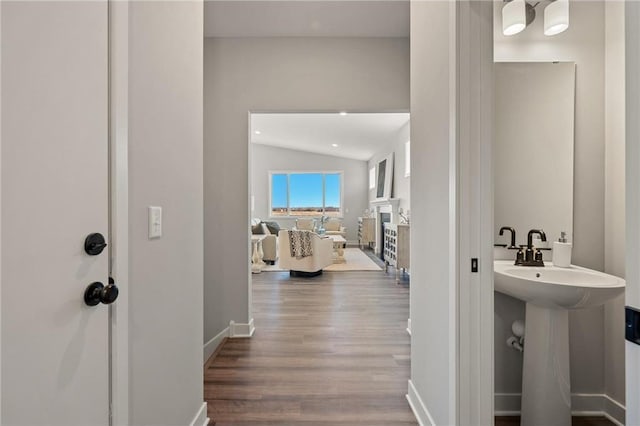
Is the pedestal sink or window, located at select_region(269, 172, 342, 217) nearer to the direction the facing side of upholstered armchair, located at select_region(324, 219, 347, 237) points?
the pedestal sink

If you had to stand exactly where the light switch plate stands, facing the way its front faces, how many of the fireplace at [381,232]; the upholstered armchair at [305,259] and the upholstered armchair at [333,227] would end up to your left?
3

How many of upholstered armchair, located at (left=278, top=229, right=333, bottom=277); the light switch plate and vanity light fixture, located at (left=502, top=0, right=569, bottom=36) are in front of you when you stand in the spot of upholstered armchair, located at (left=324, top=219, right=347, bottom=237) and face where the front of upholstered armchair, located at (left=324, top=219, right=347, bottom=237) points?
3

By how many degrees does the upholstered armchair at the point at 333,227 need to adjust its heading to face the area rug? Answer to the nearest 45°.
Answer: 0° — it already faces it

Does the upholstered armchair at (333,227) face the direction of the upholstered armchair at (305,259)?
yes

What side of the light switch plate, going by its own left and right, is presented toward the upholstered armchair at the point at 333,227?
left

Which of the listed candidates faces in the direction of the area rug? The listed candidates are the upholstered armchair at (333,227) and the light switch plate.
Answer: the upholstered armchair

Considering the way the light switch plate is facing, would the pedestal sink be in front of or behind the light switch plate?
in front

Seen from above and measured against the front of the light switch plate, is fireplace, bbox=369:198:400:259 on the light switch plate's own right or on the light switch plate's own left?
on the light switch plate's own left

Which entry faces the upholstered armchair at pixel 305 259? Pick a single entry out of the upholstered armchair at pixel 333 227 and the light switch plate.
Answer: the upholstered armchair at pixel 333 227

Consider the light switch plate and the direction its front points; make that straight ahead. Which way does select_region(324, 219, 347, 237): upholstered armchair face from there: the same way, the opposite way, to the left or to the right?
to the right

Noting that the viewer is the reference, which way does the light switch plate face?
facing the viewer and to the right of the viewer

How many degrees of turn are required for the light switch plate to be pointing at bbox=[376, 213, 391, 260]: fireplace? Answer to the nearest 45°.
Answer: approximately 90° to its left

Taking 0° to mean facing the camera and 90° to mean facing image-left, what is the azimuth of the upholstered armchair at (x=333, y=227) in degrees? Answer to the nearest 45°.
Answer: approximately 0°

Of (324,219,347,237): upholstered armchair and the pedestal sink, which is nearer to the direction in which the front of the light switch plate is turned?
the pedestal sink

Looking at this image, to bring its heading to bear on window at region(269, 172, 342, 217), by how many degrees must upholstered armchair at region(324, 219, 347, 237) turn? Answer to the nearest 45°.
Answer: approximately 135° to its right

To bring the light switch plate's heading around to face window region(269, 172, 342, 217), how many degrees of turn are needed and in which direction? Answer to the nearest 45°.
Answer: approximately 90° to its left

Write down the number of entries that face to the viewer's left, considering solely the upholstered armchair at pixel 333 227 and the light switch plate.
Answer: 0
